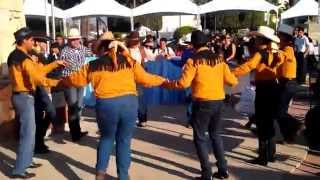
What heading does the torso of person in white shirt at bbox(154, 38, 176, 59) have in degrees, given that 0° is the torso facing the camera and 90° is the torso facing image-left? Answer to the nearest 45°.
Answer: approximately 0°

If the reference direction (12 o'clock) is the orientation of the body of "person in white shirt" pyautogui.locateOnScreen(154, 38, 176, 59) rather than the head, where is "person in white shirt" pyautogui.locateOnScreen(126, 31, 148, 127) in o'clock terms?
"person in white shirt" pyautogui.locateOnScreen(126, 31, 148, 127) is roughly at 12 o'clock from "person in white shirt" pyautogui.locateOnScreen(154, 38, 176, 59).

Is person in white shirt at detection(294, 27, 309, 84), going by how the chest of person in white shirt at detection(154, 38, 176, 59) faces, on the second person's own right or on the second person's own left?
on the second person's own left
